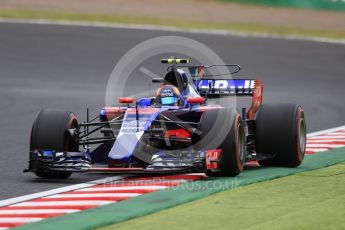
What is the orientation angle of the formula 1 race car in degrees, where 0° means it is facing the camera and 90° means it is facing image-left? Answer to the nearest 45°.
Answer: approximately 0°
